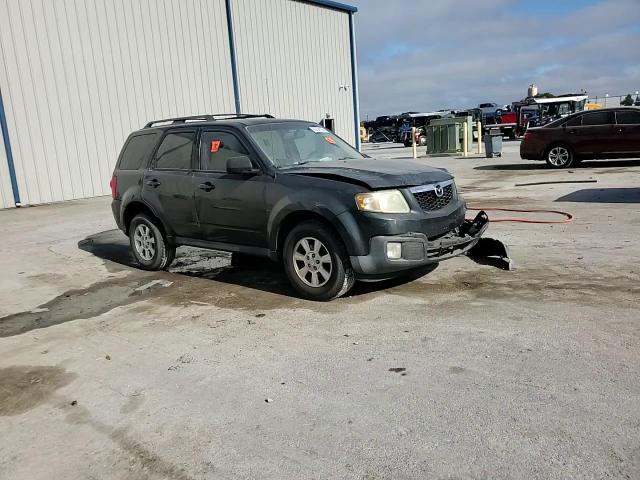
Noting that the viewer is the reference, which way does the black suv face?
facing the viewer and to the right of the viewer

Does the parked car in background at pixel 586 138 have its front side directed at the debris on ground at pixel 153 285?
no

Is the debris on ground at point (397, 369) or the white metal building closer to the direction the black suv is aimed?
the debris on ground

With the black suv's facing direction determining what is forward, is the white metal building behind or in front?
behind

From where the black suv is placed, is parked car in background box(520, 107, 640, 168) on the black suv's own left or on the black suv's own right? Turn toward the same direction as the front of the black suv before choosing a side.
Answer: on the black suv's own left

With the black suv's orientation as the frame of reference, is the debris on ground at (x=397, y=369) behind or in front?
in front
